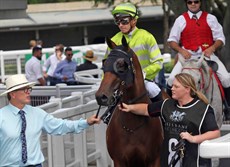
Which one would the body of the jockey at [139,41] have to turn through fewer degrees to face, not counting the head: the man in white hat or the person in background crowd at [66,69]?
the man in white hat

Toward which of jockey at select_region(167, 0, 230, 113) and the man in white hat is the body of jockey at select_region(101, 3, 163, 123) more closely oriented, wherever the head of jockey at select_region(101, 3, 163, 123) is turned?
the man in white hat

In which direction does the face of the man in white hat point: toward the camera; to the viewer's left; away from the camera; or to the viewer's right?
to the viewer's right

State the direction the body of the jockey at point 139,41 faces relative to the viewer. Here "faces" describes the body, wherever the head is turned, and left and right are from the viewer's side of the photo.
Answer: facing the viewer and to the left of the viewer

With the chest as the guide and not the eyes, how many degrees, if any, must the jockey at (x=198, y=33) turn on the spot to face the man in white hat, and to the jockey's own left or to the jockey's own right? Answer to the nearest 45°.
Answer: approximately 45° to the jockey's own right

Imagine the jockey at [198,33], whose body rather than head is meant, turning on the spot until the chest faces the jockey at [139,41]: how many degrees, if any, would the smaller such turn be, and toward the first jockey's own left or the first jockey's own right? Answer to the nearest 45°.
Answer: approximately 45° to the first jockey's own right

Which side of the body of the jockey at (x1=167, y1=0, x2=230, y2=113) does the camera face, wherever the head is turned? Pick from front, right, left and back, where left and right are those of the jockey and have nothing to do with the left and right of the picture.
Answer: front
